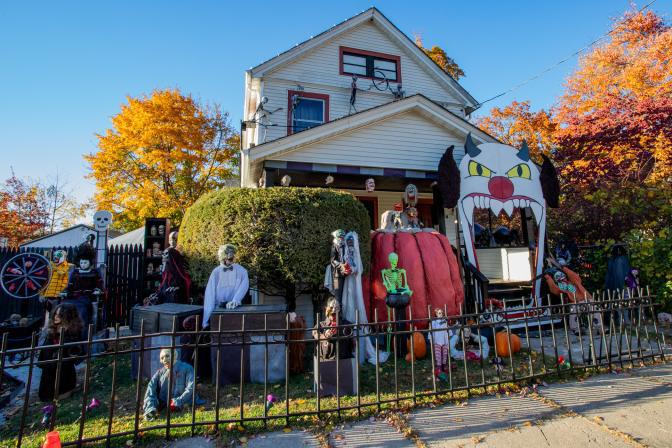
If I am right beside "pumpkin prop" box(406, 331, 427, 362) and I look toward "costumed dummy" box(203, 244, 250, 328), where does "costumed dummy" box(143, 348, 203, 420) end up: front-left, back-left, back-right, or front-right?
front-left

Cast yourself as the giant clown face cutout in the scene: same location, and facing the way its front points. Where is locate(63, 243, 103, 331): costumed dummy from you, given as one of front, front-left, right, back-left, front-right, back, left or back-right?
front-right

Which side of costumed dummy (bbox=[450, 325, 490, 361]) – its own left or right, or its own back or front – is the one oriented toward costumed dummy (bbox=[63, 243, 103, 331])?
right

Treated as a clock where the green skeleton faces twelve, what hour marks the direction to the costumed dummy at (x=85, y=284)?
The costumed dummy is roughly at 3 o'clock from the green skeleton.

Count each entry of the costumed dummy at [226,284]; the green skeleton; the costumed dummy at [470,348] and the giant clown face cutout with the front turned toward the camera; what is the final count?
4

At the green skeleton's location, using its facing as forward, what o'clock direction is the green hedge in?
The green hedge is roughly at 3 o'clock from the green skeleton.

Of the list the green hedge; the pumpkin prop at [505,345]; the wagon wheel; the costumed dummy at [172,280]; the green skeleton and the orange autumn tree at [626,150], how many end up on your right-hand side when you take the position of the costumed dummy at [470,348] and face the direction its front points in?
4

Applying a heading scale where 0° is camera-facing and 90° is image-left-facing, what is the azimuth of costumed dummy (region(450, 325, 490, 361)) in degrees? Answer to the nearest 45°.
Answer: approximately 0°

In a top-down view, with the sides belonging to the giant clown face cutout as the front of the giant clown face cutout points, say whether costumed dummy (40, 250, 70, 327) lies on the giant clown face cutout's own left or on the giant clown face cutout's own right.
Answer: on the giant clown face cutout's own right

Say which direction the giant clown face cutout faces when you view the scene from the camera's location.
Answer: facing the viewer

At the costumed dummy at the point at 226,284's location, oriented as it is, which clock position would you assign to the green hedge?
The green hedge is roughly at 8 o'clock from the costumed dummy.

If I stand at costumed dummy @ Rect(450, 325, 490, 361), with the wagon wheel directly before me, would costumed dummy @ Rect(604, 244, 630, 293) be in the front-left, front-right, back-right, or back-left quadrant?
back-right

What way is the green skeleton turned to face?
toward the camera
